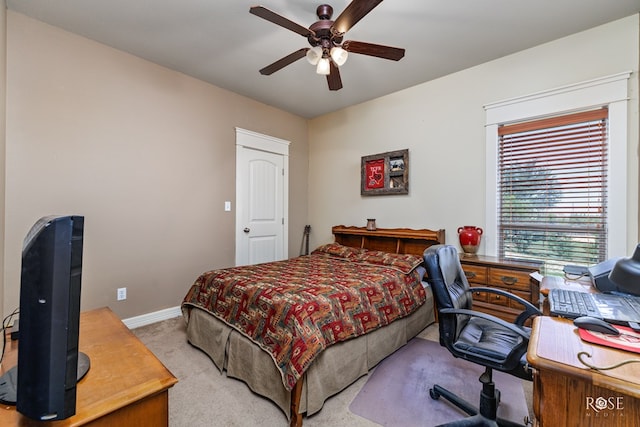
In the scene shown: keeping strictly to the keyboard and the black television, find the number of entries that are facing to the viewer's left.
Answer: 1

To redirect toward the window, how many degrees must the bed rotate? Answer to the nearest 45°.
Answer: approximately 135° to its left

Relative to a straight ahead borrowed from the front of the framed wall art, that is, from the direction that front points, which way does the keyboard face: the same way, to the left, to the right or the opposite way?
to the right

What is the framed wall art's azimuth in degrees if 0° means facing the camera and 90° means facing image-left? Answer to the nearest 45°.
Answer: approximately 45°

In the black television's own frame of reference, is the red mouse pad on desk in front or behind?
in front

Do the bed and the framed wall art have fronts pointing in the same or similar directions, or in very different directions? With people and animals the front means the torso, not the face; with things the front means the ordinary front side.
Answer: same or similar directions

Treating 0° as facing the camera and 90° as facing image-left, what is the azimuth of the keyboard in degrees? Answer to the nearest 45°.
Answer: approximately 90°

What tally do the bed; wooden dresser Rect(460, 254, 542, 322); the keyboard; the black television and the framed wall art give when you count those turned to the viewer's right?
1

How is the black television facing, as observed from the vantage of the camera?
facing to the right of the viewer

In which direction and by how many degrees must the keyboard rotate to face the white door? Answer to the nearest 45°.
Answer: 0° — it already faces it

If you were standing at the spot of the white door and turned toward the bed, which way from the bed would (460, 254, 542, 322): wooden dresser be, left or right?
left

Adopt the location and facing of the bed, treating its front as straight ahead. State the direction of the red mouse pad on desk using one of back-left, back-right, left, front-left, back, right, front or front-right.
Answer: left

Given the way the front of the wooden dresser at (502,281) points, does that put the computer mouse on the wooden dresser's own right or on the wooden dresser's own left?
on the wooden dresser's own left

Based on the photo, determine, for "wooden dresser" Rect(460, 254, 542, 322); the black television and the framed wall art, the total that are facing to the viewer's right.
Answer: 1

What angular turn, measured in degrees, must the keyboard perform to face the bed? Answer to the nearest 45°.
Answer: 0° — it already faces it

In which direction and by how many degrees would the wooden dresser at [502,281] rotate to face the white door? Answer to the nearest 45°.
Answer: approximately 45° to its right

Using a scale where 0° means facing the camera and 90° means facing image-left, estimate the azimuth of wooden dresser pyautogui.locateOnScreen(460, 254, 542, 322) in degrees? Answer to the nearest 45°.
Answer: approximately 45°

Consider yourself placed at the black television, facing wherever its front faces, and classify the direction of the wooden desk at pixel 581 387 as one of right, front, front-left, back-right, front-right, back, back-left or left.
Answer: front-right

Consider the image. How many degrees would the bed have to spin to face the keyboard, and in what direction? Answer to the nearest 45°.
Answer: approximately 90° to its left
